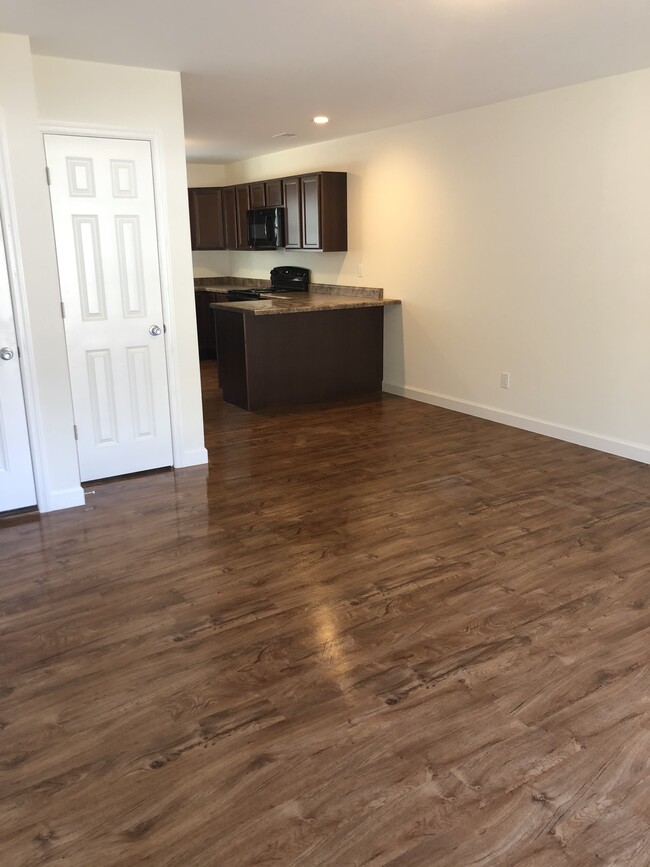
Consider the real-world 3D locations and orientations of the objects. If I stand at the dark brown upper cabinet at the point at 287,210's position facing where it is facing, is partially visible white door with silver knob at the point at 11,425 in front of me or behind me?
in front

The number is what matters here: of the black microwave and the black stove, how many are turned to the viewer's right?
0

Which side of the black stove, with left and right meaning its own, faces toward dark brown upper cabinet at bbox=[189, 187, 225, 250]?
right

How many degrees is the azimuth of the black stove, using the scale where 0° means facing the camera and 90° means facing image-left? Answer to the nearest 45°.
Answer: approximately 45°

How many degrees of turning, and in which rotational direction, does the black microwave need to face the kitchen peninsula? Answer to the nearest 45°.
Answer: approximately 45° to its left

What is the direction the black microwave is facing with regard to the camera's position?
facing the viewer and to the left of the viewer

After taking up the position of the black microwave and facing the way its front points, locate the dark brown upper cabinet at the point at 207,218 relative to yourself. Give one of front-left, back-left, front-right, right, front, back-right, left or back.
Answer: right

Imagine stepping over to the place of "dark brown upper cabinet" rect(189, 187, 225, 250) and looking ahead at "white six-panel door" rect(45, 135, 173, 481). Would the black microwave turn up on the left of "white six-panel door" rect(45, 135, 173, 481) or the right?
left
